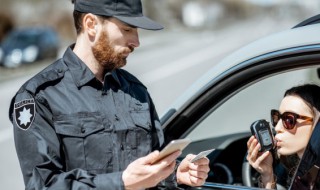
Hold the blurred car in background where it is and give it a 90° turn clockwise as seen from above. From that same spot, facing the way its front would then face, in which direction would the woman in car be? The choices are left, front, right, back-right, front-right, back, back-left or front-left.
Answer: back-left

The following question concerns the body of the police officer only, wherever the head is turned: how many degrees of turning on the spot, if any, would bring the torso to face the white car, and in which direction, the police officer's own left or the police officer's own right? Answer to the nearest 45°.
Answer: approximately 45° to the police officer's own left

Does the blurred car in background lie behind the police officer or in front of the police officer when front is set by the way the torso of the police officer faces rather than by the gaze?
behind

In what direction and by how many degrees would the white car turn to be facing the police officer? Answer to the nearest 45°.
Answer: approximately 45° to its left

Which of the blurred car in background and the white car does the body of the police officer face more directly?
the white car

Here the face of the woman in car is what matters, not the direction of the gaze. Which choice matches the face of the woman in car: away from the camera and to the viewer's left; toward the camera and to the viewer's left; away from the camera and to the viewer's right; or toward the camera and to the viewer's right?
toward the camera and to the viewer's left

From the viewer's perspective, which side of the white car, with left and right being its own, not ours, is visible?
left

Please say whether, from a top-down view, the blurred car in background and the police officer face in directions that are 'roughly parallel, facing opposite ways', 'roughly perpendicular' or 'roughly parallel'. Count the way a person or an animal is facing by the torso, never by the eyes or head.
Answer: roughly perpendicular

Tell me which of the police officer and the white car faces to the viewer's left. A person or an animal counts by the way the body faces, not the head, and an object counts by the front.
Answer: the white car

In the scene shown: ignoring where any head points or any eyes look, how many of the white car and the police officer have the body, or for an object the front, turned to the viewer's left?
1
